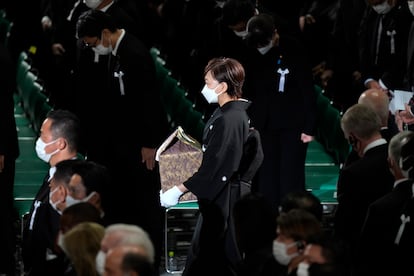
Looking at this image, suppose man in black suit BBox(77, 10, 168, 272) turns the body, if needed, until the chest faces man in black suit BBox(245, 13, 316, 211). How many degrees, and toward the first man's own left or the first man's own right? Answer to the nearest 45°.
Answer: approximately 135° to the first man's own left

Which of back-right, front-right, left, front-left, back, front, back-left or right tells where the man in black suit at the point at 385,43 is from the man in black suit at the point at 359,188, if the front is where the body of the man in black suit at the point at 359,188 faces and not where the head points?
front-right

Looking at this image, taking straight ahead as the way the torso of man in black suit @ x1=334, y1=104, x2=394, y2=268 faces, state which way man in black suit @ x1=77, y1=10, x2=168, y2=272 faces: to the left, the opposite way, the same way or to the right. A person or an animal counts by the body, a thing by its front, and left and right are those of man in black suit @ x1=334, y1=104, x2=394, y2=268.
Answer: to the left

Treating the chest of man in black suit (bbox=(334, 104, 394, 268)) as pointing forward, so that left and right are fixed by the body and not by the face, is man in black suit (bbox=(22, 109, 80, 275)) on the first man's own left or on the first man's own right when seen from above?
on the first man's own left

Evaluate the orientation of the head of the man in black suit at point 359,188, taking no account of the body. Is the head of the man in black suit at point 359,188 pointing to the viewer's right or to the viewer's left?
to the viewer's left

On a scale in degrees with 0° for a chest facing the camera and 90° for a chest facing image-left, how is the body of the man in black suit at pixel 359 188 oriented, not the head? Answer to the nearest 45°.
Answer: approximately 135°

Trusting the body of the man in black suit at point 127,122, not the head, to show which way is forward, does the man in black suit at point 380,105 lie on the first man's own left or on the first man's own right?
on the first man's own left

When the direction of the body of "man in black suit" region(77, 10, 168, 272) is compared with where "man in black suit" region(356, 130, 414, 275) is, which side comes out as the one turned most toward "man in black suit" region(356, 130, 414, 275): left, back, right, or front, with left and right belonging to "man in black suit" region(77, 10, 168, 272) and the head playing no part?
left

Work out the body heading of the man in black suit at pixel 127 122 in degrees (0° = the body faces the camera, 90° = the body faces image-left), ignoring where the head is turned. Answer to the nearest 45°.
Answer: approximately 45°
